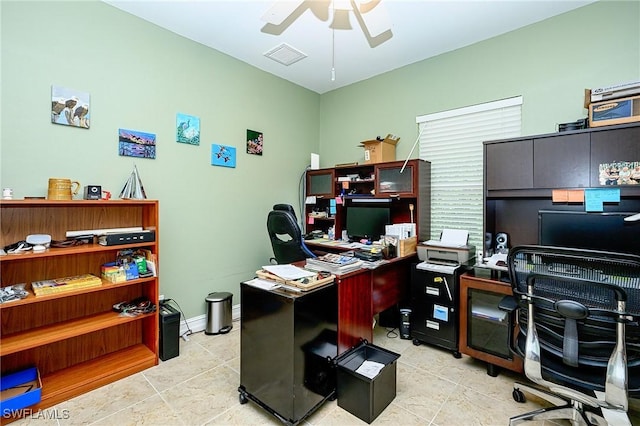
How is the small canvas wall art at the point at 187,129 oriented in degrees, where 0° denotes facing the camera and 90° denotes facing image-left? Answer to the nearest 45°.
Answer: approximately 315°

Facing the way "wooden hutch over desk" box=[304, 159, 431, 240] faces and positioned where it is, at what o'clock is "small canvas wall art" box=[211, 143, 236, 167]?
The small canvas wall art is roughly at 1 o'clock from the wooden hutch over desk.

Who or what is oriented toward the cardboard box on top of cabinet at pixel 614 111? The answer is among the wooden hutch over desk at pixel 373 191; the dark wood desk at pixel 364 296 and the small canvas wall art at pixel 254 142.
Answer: the small canvas wall art

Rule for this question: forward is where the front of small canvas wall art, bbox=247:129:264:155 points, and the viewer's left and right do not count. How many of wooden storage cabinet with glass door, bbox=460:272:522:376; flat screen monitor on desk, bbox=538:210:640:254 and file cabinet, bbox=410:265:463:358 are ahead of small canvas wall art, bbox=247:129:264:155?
3

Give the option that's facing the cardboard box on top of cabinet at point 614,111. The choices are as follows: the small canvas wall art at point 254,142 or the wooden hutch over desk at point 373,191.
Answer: the small canvas wall art

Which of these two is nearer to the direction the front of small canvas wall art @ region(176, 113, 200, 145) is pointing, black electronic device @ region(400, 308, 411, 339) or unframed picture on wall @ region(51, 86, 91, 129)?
the black electronic device
